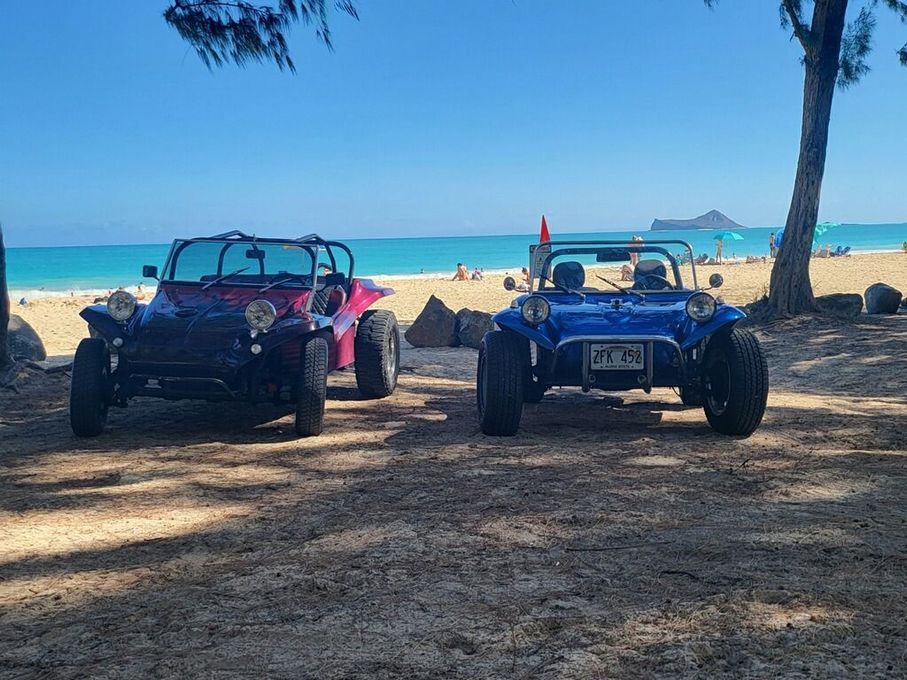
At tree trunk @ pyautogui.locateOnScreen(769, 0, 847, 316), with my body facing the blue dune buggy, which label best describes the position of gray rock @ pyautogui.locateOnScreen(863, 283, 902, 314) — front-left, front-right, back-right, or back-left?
back-left

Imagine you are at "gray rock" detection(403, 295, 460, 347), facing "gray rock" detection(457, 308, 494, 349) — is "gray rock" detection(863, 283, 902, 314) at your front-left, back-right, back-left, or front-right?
front-left

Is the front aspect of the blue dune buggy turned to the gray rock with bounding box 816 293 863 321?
no

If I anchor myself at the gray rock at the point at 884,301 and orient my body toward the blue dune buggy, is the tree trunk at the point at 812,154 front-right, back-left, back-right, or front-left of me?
front-right

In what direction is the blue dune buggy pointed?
toward the camera

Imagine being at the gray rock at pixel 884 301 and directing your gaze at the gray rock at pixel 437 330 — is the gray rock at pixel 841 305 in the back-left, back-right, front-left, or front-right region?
front-left

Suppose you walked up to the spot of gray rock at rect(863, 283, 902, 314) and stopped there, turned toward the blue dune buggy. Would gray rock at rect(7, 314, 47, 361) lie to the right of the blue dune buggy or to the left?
right

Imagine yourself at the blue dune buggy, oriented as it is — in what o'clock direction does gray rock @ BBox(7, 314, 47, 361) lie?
The gray rock is roughly at 4 o'clock from the blue dune buggy.

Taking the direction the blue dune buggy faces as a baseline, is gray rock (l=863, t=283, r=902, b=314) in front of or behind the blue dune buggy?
behind
